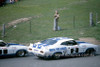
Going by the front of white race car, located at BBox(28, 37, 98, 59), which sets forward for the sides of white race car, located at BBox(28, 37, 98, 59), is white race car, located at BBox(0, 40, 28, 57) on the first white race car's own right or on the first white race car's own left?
on the first white race car's own left
